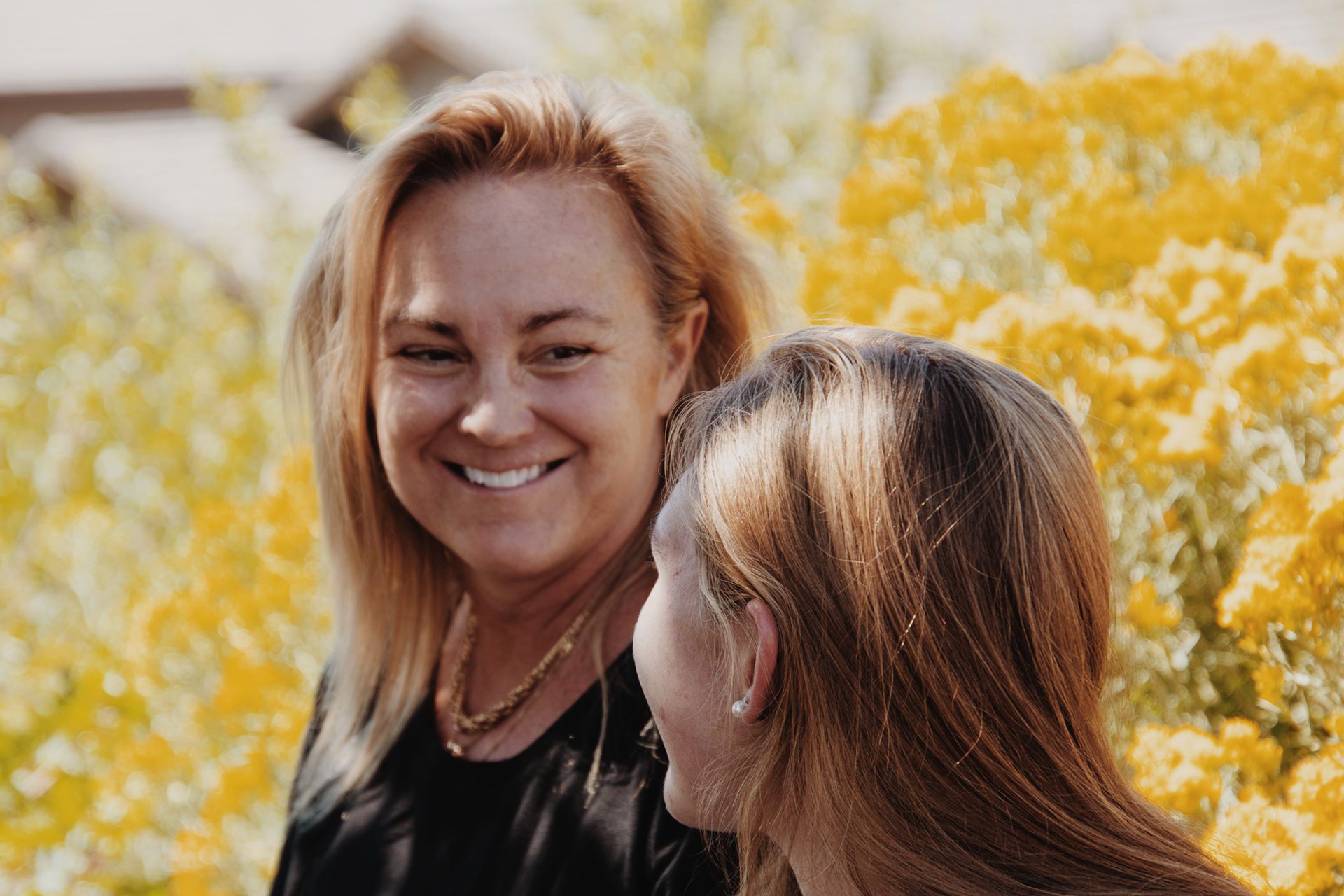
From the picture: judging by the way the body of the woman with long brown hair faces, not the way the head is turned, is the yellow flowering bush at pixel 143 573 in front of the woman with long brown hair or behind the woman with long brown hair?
in front

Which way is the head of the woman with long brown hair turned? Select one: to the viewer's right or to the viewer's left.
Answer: to the viewer's left

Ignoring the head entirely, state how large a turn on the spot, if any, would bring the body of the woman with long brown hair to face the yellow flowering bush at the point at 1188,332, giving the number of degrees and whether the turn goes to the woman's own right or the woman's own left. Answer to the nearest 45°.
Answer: approximately 45° to the woman's own right

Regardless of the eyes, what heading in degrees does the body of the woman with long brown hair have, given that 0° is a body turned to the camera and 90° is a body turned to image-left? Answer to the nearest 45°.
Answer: approximately 135°

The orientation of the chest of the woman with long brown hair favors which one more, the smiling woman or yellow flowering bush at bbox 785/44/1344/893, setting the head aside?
the smiling woman

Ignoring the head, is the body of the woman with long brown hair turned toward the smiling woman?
yes
